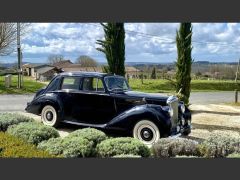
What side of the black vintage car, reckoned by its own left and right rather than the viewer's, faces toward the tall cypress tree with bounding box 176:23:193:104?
left

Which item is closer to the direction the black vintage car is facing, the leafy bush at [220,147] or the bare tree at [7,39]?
the leafy bush

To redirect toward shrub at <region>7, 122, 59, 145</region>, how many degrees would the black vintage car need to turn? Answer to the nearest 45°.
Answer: approximately 90° to its right

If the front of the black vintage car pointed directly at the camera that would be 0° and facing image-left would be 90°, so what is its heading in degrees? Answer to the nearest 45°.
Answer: approximately 315°

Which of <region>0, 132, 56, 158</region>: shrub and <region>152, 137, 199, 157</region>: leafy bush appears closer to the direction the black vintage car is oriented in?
the leafy bush

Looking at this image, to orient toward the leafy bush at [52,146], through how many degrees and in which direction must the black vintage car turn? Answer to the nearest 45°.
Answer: approximately 90° to its right

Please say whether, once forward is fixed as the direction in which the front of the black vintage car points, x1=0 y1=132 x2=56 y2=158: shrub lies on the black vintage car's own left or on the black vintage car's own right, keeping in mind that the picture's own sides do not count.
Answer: on the black vintage car's own right

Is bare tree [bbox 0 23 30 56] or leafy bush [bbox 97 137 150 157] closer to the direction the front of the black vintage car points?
the leafy bush

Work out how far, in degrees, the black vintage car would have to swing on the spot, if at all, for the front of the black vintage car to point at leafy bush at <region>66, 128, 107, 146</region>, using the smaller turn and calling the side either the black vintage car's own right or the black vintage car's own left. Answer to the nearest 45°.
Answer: approximately 45° to the black vintage car's own right

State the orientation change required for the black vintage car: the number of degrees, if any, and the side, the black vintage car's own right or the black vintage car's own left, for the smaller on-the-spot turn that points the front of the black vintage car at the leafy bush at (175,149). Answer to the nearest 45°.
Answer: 0° — it already faces it

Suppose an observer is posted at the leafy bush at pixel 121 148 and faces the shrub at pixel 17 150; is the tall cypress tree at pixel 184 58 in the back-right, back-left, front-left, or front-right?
back-right
